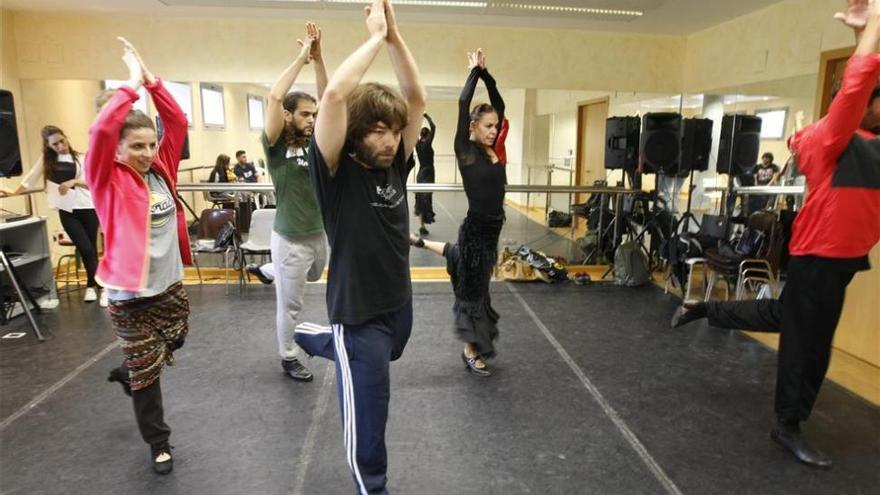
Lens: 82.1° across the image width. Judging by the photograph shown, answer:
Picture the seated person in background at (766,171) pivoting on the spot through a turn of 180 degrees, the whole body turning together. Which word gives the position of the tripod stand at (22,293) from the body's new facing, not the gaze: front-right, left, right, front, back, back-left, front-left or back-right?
back-left

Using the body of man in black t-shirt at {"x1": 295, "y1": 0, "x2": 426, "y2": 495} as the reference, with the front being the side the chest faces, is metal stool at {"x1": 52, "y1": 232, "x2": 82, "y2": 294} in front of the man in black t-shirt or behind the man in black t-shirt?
behind

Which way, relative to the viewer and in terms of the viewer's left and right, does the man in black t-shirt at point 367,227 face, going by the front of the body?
facing the viewer and to the right of the viewer

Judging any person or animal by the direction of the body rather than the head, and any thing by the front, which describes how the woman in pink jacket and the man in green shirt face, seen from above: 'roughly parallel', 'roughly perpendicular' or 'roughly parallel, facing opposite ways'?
roughly parallel

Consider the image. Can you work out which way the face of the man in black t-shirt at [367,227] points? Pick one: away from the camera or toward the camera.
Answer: toward the camera

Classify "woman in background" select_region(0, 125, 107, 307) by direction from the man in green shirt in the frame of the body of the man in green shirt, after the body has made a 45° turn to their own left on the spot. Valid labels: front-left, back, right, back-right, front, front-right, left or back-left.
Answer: back-left

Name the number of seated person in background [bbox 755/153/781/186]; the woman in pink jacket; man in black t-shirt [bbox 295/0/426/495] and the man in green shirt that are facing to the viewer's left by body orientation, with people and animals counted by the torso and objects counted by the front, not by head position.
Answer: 0

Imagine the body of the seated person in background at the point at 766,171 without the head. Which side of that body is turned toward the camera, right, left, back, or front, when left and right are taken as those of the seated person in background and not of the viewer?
front

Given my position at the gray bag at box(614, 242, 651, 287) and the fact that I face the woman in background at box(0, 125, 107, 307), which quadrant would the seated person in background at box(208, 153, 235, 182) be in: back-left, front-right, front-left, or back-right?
front-right

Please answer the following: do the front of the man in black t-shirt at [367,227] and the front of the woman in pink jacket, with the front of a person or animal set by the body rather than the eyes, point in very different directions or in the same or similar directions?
same or similar directions

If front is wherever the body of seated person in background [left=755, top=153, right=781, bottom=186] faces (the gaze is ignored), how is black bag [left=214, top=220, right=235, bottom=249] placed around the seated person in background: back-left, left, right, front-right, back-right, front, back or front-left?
front-right

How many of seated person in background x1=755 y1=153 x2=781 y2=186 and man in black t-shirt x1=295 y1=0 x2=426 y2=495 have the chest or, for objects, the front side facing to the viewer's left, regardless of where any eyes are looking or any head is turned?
0

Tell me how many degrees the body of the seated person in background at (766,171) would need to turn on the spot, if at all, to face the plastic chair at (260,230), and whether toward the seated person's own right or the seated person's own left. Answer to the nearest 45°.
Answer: approximately 45° to the seated person's own right
